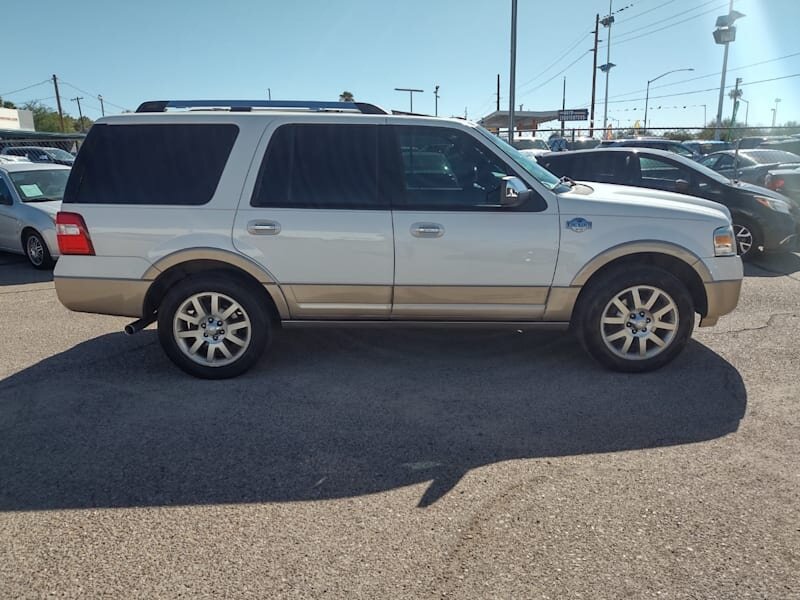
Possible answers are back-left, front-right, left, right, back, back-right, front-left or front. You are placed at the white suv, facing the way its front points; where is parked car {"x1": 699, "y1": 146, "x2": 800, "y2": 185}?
front-left

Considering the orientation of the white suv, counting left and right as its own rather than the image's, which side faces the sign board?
left

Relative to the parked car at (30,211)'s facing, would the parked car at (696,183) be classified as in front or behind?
in front

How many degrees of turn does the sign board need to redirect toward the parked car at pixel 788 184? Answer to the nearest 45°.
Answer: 0° — it already faces it

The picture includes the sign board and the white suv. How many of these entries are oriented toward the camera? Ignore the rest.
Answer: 1

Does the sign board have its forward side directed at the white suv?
yes

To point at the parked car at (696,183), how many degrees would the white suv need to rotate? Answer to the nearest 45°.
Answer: approximately 45° to its left

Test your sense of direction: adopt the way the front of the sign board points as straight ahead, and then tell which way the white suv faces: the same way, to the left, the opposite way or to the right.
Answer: to the left

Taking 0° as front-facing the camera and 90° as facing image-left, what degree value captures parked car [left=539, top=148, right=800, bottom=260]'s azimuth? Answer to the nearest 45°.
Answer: approximately 315°

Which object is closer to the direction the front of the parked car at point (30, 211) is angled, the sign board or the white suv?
the white suv

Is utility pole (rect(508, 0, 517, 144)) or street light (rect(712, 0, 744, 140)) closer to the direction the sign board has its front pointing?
the utility pole

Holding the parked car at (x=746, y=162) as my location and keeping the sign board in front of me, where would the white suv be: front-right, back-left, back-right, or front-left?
back-left

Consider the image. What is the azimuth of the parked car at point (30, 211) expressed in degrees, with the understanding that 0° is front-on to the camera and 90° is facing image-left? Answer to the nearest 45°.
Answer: approximately 315°

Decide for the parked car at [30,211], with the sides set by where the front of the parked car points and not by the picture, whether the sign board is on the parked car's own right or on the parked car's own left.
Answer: on the parked car's own left

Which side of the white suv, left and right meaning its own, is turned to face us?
right

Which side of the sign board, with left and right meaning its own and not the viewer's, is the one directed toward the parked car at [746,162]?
front
